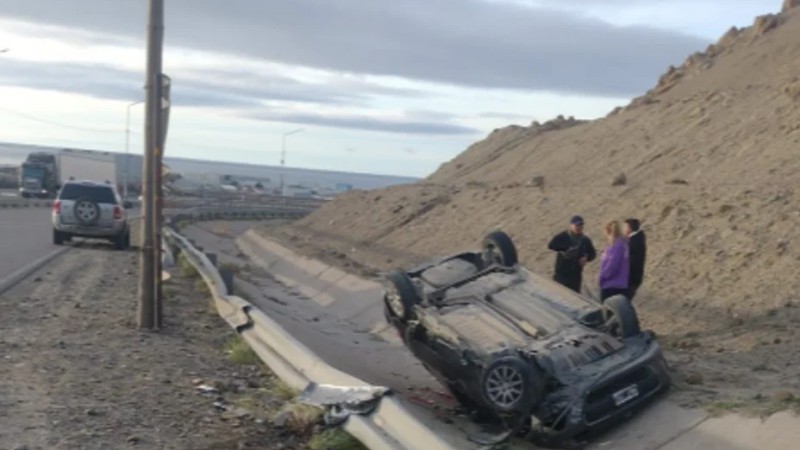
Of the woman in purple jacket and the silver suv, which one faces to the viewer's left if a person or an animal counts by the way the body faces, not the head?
the woman in purple jacket

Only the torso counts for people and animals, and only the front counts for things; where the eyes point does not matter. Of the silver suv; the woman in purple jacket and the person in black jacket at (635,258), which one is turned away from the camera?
the silver suv

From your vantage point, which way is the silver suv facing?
away from the camera

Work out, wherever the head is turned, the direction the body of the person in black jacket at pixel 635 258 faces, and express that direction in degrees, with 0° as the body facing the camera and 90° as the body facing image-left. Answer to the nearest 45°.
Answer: approximately 90°

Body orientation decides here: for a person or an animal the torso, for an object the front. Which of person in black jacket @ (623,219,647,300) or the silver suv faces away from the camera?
the silver suv

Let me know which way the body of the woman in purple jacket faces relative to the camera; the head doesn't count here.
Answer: to the viewer's left

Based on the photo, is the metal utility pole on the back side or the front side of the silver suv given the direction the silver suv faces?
on the back side

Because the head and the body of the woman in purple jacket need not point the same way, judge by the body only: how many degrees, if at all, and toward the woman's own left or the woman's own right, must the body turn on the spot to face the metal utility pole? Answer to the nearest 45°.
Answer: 0° — they already face it
